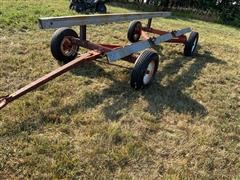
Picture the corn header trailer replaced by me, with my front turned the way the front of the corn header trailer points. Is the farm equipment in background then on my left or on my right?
on my right

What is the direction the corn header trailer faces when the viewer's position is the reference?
facing the viewer and to the left of the viewer
